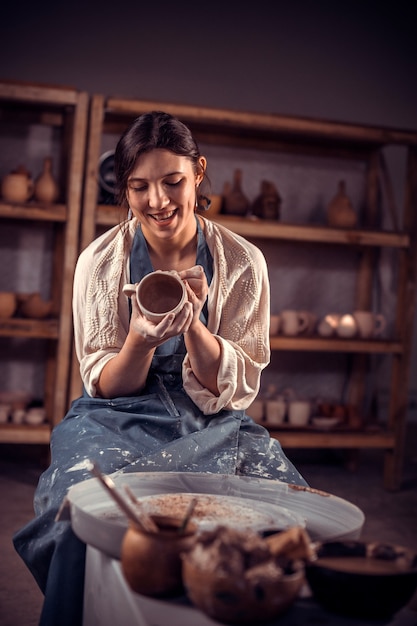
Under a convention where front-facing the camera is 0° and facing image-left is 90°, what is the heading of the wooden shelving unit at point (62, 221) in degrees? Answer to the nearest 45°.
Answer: approximately 0°

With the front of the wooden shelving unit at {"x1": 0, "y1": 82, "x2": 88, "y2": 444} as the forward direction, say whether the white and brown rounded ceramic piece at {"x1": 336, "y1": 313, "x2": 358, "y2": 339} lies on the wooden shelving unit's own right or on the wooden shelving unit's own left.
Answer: on the wooden shelving unit's own left

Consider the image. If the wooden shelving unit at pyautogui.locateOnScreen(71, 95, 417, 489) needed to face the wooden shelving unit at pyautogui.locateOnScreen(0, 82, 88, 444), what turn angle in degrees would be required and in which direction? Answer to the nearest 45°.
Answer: approximately 90° to its right

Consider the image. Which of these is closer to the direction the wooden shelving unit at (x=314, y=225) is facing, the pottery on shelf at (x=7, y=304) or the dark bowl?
the dark bowl

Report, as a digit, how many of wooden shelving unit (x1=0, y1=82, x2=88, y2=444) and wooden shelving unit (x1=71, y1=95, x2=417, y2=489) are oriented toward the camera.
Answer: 2

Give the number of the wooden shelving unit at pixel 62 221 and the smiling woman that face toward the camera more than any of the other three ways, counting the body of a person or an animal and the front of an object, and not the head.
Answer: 2

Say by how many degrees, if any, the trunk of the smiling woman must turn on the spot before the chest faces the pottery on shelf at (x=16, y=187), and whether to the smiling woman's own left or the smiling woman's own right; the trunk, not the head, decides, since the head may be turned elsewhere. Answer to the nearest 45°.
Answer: approximately 135° to the smiling woman's own right

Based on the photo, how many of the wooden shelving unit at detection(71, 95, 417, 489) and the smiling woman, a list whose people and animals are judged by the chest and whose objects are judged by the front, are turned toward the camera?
2
